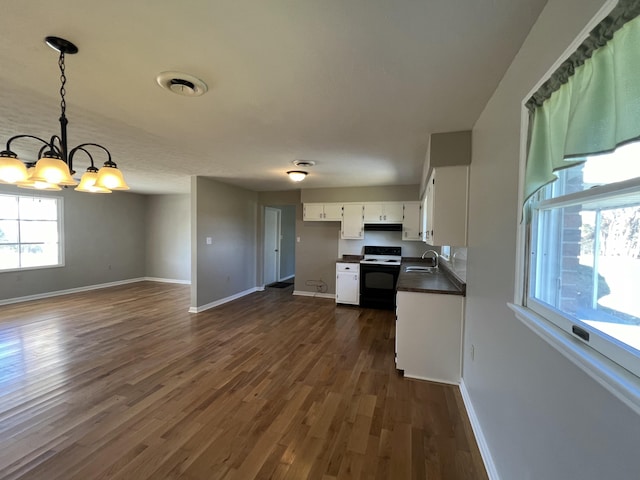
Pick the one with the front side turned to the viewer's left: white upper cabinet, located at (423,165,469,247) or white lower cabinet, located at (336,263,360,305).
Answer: the white upper cabinet

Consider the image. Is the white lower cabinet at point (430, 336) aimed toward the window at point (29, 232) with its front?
yes

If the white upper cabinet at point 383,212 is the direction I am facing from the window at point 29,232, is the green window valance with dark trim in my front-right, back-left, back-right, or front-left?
front-right

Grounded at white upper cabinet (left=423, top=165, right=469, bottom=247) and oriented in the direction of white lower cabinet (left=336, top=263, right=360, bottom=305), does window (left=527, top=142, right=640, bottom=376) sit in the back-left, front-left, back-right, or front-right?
back-left

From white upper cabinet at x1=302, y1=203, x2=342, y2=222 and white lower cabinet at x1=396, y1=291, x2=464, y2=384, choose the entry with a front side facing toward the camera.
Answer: the white upper cabinet

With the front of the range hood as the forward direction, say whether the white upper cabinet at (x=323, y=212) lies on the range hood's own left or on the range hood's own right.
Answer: on the range hood's own right

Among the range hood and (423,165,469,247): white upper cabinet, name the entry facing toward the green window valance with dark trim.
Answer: the range hood

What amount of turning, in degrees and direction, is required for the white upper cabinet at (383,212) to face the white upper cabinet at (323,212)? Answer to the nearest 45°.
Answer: approximately 90° to its right

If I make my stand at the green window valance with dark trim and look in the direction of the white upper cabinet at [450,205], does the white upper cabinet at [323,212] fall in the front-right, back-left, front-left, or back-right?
front-left

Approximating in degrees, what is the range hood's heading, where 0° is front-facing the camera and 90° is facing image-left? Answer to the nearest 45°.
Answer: approximately 0°

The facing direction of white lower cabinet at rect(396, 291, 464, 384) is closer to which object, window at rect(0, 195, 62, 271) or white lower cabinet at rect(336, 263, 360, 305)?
the window

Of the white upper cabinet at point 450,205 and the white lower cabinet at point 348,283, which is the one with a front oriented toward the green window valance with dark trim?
the white lower cabinet

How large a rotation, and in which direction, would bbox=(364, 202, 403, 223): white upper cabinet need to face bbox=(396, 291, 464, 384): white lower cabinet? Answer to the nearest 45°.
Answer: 0° — it already faces it

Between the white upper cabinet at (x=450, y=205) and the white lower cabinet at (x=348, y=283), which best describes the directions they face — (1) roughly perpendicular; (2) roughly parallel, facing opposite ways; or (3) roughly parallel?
roughly perpendicular

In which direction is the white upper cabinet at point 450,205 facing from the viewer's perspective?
to the viewer's left

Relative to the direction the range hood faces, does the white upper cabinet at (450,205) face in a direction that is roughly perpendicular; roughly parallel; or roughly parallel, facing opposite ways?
roughly perpendicular

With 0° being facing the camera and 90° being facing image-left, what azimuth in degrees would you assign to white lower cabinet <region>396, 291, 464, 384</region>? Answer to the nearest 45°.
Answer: approximately 90°

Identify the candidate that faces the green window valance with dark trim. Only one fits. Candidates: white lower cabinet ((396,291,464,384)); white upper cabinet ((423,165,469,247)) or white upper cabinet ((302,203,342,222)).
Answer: white upper cabinet ((302,203,342,222))

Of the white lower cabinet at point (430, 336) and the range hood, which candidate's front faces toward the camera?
the range hood
